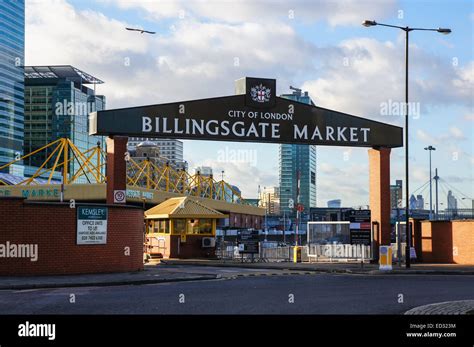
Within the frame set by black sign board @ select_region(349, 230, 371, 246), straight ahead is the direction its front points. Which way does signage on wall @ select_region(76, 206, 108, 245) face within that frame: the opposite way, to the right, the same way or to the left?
the same way

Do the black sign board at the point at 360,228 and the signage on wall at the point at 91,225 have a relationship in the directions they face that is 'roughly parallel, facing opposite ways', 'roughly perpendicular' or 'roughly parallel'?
roughly parallel

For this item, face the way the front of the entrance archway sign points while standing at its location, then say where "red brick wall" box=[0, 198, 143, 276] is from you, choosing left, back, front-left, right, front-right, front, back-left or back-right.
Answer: right

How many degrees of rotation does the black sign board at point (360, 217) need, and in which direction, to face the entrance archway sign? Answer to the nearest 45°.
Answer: approximately 45° to its right

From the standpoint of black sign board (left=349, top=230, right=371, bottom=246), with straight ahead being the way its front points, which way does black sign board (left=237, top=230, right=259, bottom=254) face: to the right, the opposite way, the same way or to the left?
the same way

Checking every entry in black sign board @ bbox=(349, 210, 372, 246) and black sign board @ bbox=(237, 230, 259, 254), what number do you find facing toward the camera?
2

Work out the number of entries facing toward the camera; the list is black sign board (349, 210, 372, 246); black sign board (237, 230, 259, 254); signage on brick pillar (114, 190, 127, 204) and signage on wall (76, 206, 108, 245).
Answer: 4

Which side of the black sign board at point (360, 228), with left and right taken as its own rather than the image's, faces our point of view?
front

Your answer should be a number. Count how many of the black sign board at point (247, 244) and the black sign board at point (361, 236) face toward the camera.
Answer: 2

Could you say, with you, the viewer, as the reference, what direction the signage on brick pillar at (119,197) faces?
facing the viewer

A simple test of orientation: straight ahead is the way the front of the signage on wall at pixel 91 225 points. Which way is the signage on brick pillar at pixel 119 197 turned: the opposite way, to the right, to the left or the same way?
the same way

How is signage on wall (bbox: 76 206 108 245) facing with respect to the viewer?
toward the camera

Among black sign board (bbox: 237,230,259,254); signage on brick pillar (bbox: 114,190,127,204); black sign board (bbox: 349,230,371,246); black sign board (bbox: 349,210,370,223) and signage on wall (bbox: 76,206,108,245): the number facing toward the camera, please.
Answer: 5
